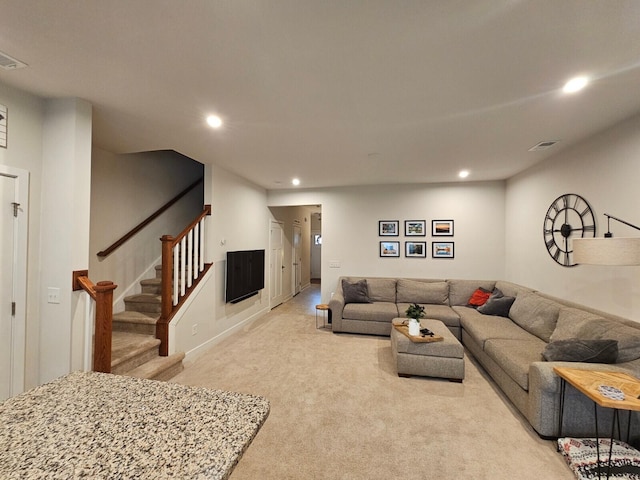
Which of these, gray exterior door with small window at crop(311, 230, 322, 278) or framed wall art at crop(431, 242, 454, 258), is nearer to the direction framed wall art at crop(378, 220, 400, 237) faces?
the framed wall art

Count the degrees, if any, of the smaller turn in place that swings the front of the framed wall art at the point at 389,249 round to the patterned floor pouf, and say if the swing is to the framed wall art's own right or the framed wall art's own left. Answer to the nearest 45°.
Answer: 0° — it already faces it

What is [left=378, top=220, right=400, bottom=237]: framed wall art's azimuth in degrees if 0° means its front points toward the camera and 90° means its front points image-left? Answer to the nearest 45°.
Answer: approximately 0°

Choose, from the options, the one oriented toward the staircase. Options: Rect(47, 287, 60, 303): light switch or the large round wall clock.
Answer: the large round wall clock

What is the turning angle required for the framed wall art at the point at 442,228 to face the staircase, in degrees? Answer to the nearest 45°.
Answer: approximately 45° to its right

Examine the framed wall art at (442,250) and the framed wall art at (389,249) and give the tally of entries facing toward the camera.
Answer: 2

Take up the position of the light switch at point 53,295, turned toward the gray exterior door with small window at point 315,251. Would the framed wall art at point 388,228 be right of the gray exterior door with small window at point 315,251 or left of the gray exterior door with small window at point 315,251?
right

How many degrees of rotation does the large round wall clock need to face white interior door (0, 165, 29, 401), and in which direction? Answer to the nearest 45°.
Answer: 0° — it already faces it

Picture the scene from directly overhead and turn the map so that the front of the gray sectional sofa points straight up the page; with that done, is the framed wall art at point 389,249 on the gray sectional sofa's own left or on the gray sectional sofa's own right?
on the gray sectional sofa's own right

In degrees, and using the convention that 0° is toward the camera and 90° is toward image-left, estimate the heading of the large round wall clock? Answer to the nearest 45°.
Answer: approximately 45°
